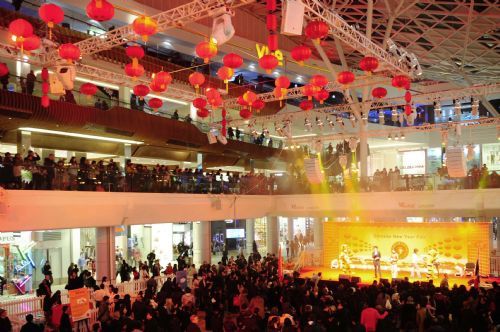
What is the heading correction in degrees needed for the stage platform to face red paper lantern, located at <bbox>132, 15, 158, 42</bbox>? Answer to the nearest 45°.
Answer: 0° — it already faces it

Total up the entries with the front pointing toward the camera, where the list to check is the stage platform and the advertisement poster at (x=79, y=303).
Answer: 2

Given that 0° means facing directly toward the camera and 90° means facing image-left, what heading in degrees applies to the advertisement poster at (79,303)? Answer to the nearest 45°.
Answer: approximately 0°

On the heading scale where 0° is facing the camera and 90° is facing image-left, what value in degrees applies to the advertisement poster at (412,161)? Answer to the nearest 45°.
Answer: approximately 0°

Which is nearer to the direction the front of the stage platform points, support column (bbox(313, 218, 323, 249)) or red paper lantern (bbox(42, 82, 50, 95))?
the red paper lantern
